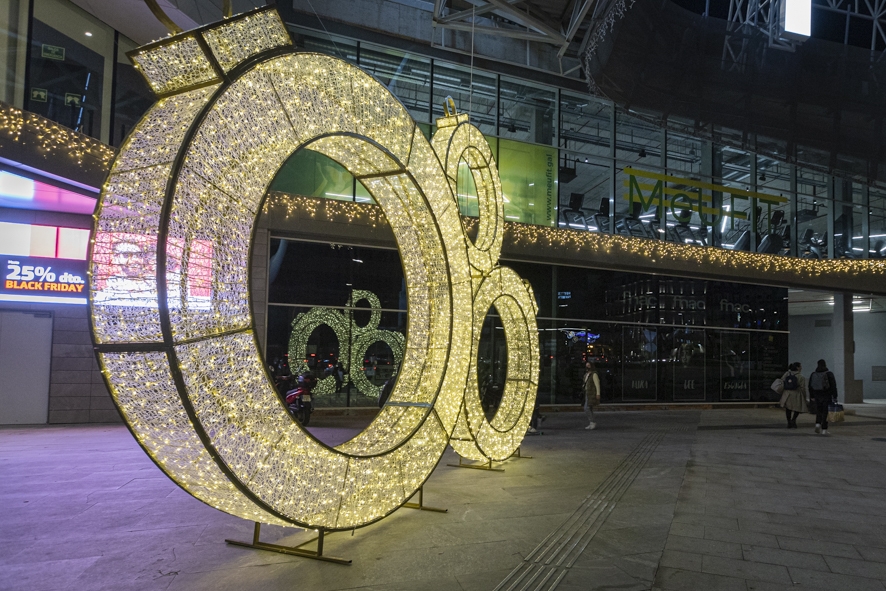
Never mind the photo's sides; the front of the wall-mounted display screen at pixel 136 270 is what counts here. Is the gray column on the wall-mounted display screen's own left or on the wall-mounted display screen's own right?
on the wall-mounted display screen's own left

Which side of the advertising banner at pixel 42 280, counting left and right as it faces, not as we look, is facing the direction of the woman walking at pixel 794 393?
left

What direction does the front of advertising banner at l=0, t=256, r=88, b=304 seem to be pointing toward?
toward the camera

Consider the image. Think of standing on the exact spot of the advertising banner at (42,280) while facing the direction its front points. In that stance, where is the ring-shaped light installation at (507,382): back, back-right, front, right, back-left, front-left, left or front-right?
front-left

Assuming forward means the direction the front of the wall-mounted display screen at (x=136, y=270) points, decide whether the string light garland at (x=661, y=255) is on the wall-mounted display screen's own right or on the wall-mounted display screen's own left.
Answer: on the wall-mounted display screen's own left

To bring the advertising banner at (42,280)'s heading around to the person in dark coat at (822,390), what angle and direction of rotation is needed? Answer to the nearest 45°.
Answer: approximately 45° to its left

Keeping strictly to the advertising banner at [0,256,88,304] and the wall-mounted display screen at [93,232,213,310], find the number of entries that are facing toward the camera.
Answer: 2

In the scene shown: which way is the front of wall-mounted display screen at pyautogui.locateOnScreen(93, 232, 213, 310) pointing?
toward the camera

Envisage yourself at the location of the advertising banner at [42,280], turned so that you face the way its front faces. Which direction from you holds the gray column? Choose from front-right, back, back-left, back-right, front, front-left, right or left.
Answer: left

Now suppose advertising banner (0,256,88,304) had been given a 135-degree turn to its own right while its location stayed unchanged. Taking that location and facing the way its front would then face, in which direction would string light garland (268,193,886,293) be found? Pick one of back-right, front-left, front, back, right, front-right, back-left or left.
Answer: back-right
